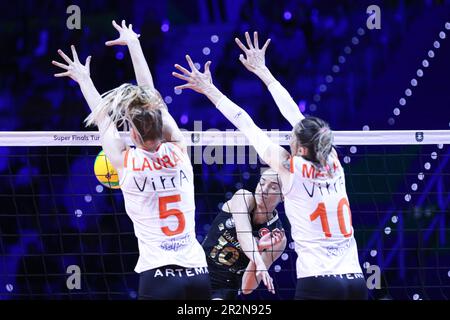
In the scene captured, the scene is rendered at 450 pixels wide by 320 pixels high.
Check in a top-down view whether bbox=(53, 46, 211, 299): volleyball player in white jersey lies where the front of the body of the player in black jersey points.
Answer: no

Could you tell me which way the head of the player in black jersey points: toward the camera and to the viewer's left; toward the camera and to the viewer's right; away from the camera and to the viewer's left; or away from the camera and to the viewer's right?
toward the camera and to the viewer's left

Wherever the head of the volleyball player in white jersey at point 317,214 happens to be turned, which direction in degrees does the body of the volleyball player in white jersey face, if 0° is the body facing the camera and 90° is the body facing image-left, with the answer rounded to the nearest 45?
approximately 135°

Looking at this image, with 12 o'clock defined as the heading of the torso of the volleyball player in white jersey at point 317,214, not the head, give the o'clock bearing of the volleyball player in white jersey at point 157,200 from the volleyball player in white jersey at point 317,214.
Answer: the volleyball player in white jersey at point 157,200 is roughly at 10 o'clock from the volleyball player in white jersey at point 317,214.

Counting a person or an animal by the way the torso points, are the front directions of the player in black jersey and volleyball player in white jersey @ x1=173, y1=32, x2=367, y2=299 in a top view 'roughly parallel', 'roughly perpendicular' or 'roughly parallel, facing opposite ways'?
roughly parallel, facing opposite ways

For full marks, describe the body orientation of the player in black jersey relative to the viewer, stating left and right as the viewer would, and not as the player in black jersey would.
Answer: facing the viewer and to the right of the viewer

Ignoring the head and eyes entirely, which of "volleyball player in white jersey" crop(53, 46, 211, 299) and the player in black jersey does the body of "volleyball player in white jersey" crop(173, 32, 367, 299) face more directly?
the player in black jersey

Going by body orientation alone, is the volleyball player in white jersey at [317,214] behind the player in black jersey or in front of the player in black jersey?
in front
